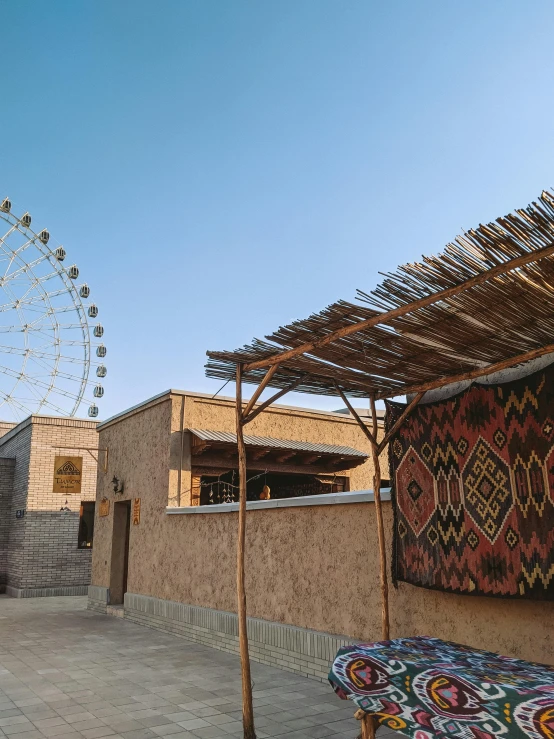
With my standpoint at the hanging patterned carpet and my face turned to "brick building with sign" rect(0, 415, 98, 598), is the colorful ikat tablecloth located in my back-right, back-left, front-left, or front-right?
back-left

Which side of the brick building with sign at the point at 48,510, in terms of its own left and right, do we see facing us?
front

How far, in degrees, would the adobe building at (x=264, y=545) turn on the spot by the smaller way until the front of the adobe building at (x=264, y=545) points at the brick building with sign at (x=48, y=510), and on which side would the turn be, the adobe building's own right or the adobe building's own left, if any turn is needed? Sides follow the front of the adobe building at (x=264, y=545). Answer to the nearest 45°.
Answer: approximately 90° to the adobe building's own right

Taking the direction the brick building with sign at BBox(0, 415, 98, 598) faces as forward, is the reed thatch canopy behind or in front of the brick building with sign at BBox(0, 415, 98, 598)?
in front

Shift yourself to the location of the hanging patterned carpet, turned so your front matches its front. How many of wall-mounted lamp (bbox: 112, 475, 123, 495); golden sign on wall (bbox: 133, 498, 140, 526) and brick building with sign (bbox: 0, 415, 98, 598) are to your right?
3

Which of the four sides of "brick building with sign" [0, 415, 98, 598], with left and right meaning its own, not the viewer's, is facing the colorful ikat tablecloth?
front

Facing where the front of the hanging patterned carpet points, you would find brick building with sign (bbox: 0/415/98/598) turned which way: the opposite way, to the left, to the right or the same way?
to the left

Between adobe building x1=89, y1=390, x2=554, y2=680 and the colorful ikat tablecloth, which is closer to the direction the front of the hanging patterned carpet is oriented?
the colorful ikat tablecloth

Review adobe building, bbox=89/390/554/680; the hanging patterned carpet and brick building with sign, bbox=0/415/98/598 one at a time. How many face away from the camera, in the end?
0

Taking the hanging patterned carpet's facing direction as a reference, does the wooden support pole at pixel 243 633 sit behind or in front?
in front

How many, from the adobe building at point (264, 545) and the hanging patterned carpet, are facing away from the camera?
0

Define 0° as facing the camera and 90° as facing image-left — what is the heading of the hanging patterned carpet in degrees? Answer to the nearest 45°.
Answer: approximately 45°
